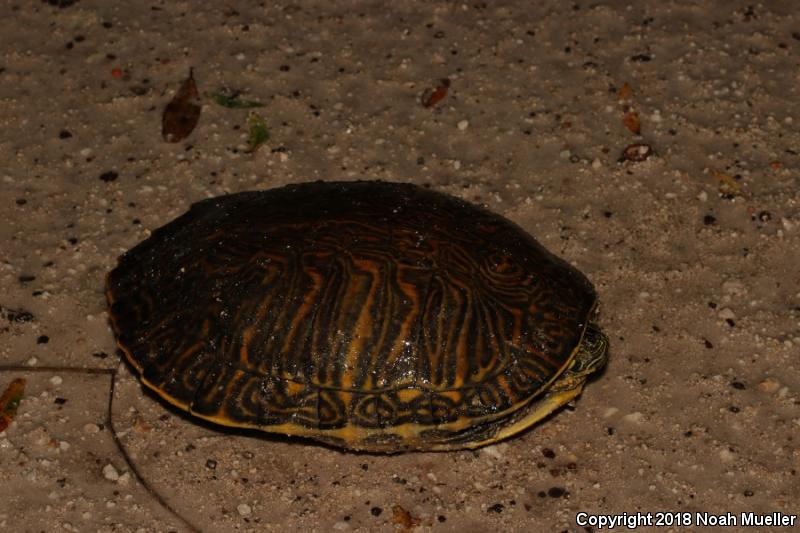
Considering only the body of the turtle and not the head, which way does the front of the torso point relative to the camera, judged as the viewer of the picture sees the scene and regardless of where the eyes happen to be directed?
to the viewer's right

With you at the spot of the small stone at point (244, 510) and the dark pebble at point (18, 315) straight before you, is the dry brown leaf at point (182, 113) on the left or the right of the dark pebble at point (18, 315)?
right

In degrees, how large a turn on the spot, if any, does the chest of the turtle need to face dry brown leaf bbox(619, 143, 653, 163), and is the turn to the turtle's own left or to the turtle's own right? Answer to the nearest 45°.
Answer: approximately 45° to the turtle's own left

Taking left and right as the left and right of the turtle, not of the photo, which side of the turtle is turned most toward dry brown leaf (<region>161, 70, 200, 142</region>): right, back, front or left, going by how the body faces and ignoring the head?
left

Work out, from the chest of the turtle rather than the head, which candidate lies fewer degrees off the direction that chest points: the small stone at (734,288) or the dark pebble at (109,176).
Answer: the small stone

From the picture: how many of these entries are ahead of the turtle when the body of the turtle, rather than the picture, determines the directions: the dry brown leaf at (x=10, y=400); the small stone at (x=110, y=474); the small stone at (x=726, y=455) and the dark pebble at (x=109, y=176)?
1

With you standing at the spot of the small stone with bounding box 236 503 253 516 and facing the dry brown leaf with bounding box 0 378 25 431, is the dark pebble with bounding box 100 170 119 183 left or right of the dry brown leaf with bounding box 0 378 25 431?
right

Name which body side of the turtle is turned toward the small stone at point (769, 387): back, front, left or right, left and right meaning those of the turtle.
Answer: front

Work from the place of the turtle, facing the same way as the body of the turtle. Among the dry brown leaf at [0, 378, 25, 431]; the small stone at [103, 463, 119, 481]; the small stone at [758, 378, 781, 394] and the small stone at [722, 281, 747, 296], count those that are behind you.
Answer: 2

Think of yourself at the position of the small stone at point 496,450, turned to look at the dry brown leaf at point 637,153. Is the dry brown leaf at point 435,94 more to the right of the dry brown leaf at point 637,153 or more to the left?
left

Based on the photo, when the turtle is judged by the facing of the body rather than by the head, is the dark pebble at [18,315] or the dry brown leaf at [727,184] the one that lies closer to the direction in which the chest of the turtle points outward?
the dry brown leaf

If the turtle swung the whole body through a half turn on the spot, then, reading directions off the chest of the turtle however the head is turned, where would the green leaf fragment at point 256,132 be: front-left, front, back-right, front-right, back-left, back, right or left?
right

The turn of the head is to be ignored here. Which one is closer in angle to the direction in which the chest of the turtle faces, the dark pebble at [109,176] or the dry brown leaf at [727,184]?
the dry brown leaf

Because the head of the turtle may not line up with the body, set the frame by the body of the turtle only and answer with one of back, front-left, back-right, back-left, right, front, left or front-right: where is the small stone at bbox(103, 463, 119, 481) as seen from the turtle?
back
